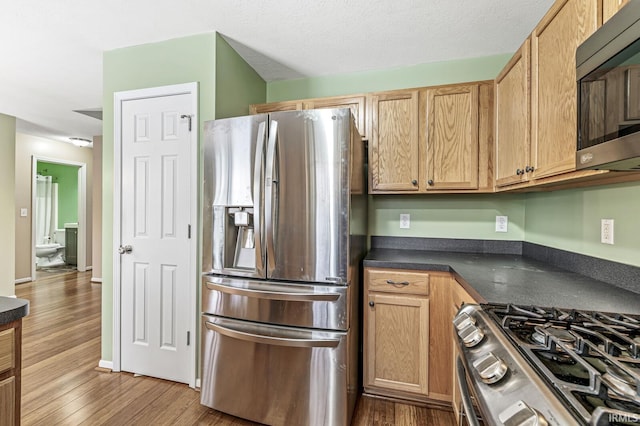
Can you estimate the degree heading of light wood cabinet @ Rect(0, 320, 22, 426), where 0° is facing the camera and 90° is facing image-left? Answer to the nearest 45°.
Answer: approximately 315°

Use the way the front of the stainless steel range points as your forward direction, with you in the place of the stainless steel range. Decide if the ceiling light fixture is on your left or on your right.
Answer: on your right

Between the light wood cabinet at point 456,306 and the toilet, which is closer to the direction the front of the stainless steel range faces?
the toilet

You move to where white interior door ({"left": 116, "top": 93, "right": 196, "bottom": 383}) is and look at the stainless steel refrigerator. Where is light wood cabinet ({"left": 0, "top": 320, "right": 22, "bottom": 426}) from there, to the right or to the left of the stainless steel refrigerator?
right

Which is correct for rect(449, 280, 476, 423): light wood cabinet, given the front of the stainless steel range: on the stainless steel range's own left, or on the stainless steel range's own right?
on the stainless steel range's own right

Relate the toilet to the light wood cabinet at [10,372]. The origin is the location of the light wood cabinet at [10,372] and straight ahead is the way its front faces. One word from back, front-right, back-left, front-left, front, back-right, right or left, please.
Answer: back-left

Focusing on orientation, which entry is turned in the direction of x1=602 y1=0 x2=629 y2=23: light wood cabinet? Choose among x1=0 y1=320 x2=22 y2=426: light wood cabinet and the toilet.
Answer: x1=0 y1=320 x2=22 y2=426: light wood cabinet

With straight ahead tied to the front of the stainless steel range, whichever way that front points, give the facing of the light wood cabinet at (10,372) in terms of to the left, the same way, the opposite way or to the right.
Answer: the opposite way

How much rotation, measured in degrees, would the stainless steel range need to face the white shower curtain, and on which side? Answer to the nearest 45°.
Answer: approximately 45° to its right

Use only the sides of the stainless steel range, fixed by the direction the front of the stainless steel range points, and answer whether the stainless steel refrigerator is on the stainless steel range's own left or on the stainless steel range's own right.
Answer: on the stainless steel range's own right
